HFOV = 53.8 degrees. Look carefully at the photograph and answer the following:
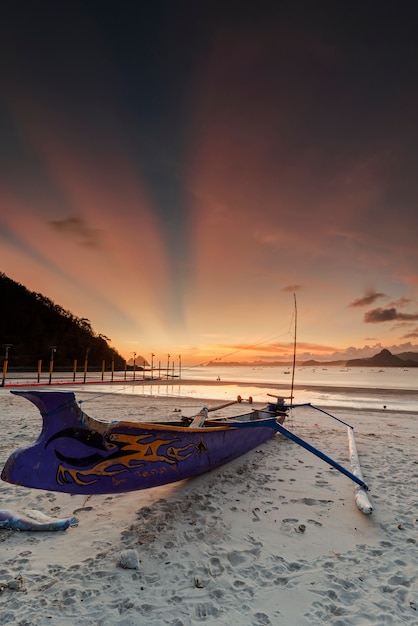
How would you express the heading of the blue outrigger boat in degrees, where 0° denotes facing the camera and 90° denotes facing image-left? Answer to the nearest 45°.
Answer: approximately 45°
